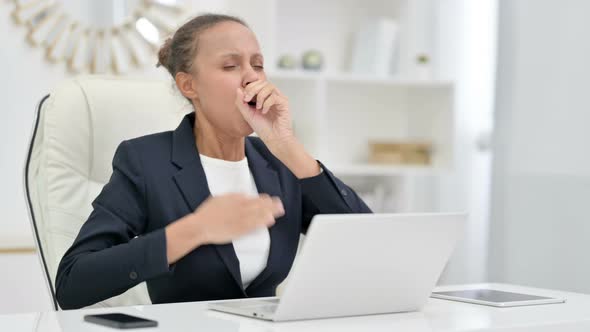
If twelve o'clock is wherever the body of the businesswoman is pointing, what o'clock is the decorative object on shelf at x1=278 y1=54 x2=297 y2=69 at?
The decorative object on shelf is roughly at 8 o'clock from the businesswoman.

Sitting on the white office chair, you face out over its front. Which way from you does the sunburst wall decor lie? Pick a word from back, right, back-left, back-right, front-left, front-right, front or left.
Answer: back-left

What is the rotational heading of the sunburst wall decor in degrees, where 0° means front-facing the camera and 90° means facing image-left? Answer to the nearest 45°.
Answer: approximately 0°

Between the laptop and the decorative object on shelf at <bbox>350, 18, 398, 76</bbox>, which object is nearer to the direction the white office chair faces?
the laptop

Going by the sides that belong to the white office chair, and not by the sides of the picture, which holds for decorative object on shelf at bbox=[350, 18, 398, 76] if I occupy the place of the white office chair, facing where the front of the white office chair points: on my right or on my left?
on my left

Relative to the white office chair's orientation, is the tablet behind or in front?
in front

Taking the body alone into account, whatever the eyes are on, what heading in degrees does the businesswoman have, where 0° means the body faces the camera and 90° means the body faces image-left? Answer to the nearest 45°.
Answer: approximately 315°

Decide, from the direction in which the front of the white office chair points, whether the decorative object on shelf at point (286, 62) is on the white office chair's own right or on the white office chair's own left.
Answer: on the white office chair's own left

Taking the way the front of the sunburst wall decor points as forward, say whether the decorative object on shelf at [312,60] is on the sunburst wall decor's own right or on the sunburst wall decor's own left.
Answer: on the sunburst wall decor's own left

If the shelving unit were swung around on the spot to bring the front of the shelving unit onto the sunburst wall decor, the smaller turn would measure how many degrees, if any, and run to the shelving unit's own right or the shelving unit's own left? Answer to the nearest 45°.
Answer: approximately 45° to the shelving unit's own right

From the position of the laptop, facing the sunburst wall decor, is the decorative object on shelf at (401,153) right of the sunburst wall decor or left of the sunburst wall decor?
right

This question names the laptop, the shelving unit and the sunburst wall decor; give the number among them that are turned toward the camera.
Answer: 2

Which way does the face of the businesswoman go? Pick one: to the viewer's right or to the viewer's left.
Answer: to the viewer's right

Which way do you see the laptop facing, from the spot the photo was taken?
facing away from the viewer and to the left of the viewer

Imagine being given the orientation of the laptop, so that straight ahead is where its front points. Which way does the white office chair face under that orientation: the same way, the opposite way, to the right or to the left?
the opposite way
